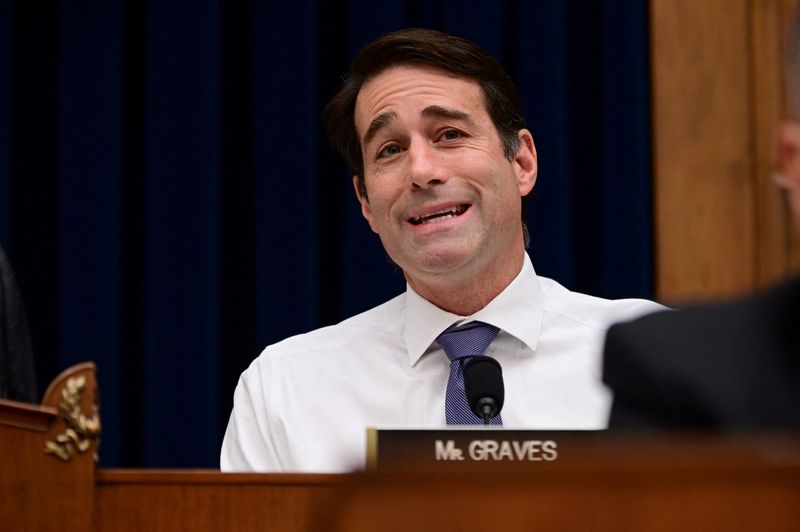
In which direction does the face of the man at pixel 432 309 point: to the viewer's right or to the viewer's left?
to the viewer's left

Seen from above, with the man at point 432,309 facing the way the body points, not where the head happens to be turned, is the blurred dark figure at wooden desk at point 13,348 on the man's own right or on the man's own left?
on the man's own right

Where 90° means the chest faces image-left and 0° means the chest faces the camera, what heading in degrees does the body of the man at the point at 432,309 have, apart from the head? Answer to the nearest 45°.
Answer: approximately 0°

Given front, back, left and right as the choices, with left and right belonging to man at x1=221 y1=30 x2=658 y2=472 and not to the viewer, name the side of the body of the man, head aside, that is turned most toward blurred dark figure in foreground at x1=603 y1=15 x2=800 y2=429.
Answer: front
